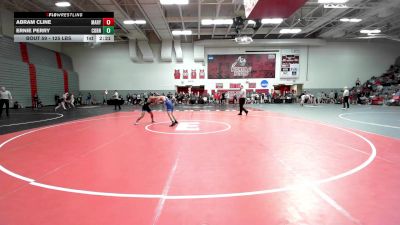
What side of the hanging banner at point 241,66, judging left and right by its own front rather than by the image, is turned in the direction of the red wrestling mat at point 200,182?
front

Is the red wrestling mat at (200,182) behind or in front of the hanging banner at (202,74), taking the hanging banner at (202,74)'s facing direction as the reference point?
in front

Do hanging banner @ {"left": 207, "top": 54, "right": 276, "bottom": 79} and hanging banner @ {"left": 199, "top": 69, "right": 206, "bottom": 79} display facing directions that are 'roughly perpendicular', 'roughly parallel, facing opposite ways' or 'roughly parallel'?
roughly parallel

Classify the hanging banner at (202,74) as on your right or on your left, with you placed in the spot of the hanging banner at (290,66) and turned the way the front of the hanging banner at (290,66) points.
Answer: on your right

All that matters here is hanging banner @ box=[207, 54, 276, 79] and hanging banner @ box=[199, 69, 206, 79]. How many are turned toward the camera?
2

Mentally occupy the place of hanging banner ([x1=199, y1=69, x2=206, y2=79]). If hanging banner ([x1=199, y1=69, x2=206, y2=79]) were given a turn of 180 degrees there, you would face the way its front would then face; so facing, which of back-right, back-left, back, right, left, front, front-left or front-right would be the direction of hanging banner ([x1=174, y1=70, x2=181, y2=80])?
left

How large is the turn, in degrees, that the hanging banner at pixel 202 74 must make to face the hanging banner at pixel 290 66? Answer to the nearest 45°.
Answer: approximately 90° to its left

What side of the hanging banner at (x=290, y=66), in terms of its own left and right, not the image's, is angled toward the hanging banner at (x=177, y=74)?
right

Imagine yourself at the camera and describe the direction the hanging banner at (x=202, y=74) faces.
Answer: facing the viewer

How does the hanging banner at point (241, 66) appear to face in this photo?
toward the camera

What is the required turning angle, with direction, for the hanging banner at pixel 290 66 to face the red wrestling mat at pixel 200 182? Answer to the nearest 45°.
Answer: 0° — it already faces it

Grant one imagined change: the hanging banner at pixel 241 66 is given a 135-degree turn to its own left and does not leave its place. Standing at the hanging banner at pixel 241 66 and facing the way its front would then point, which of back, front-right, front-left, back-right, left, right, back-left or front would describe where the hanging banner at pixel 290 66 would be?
front-right
